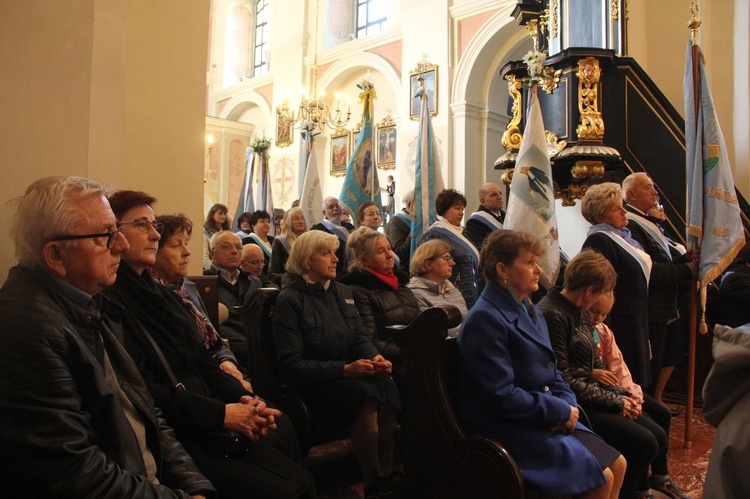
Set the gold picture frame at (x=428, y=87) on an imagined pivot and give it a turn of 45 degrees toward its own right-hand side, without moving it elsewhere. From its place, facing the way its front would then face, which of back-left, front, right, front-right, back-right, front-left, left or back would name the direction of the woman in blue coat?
left

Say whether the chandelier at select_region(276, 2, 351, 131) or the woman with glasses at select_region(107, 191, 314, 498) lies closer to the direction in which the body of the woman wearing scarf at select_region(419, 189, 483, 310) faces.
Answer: the woman with glasses

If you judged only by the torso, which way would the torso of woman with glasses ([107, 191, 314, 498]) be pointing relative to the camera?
to the viewer's right

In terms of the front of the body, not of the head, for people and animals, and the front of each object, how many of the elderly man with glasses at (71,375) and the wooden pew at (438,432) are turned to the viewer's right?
2

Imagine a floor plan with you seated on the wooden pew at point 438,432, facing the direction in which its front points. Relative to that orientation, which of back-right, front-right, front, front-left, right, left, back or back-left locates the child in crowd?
front-left

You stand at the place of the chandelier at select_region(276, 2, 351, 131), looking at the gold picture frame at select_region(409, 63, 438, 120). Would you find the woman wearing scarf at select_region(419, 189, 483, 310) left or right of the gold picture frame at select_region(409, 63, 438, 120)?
right

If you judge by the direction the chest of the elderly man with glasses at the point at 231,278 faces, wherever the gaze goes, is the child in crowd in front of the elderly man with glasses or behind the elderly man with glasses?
in front

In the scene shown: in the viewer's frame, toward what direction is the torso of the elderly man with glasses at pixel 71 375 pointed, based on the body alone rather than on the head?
to the viewer's right

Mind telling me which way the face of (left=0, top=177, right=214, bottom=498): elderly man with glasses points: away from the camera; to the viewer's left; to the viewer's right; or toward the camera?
to the viewer's right
